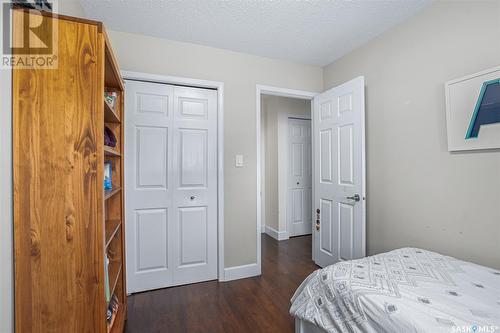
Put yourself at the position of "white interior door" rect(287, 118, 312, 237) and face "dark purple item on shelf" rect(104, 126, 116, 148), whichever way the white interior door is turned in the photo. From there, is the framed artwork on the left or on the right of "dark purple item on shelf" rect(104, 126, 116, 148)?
left

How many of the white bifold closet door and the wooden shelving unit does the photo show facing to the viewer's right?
1

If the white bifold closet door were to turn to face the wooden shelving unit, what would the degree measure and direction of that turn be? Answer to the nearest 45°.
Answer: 0° — it already faces it

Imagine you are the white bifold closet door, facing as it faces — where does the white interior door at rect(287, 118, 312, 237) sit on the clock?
The white interior door is roughly at 8 o'clock from the white bifold closet door.

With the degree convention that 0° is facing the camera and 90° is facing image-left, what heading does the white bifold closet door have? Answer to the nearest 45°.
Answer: approximately 0°

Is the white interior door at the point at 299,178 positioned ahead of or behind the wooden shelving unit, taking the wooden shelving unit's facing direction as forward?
ahead

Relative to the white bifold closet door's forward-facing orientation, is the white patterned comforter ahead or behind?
ahead

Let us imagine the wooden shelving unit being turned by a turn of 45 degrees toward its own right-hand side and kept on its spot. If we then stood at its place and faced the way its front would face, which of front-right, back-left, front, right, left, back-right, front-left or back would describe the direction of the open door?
front-left

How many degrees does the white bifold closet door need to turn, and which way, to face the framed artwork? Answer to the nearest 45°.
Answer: approximately 45° to its left

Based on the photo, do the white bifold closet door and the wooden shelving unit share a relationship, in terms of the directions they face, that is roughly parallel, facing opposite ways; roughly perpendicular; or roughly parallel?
roughly perpendicular

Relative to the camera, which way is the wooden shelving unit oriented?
to the viewer's right
